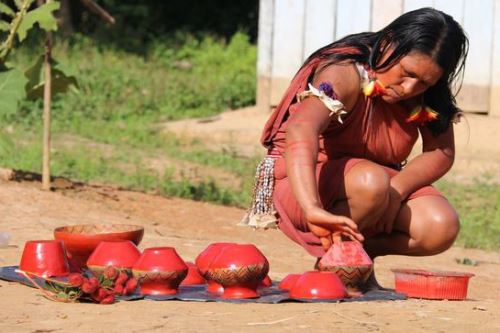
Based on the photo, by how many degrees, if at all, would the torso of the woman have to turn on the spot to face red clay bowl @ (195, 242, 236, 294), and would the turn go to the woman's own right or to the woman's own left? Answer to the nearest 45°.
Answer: approximately 90° to the woman's own right

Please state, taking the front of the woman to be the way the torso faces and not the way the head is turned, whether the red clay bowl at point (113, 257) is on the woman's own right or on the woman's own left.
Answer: on the woman's own right
